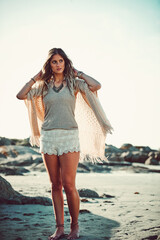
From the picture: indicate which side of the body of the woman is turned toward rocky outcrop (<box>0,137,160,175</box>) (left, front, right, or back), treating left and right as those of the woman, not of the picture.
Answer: back

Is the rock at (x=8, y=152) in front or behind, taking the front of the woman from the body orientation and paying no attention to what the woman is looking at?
behind

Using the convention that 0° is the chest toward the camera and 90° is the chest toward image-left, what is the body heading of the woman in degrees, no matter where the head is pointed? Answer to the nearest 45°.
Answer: approximately 0°

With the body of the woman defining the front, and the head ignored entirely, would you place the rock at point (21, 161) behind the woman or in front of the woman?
behind

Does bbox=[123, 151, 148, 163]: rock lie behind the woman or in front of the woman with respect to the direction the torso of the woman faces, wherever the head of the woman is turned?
behind

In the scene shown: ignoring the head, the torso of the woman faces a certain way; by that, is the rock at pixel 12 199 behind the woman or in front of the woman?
behind

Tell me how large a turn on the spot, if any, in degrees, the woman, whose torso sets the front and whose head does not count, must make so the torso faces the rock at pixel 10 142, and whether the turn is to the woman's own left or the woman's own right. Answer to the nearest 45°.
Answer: approximately 180°
